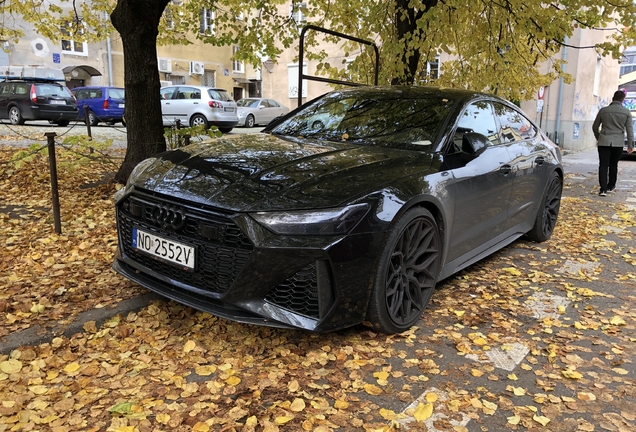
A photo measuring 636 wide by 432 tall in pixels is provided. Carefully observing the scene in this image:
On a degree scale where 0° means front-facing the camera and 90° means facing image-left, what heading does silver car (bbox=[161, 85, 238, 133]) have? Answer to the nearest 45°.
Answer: approximately 135°

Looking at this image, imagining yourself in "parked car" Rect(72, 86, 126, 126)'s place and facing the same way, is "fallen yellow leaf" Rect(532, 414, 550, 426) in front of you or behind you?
behind

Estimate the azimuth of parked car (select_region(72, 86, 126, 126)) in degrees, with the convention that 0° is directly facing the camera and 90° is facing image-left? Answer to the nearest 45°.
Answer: approximately 135°

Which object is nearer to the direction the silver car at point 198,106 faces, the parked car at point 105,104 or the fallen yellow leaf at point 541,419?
the parked car

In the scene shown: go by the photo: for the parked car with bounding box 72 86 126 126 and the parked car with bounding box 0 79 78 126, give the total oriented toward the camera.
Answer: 0

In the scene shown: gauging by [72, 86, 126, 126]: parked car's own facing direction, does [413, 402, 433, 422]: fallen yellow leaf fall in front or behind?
behind

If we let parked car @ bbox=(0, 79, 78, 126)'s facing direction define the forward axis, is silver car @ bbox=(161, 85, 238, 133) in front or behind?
behind

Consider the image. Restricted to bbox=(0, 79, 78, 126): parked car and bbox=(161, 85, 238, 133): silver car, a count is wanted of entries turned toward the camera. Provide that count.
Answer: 0
